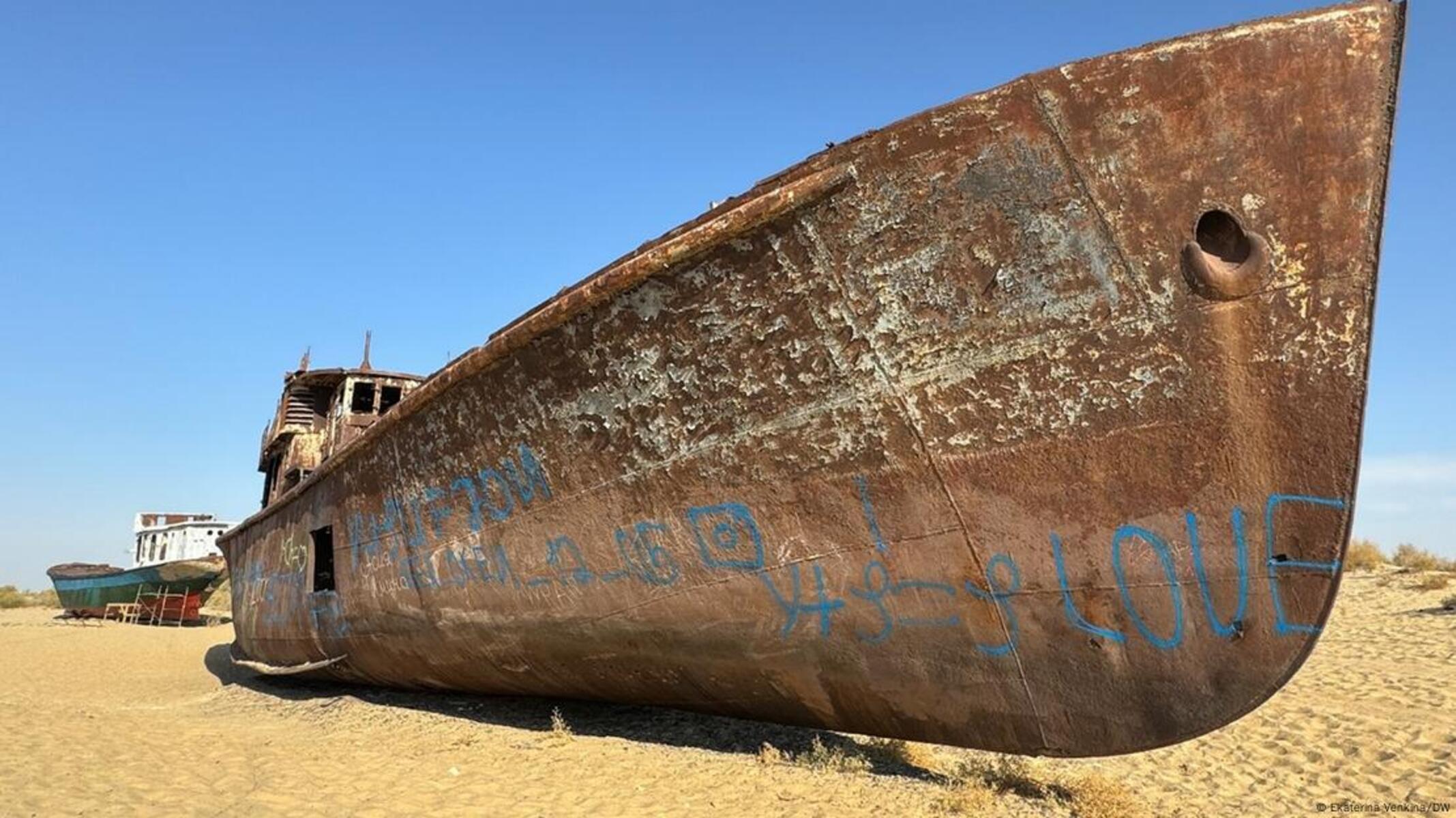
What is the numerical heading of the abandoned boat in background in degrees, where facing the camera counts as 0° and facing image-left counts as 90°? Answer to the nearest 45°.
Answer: approximately 135°

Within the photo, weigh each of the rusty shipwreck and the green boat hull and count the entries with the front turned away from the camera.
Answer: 0

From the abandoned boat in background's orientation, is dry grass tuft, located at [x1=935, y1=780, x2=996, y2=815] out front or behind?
behind

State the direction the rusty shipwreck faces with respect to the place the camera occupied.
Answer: facing the viewer and to the right of the viewer

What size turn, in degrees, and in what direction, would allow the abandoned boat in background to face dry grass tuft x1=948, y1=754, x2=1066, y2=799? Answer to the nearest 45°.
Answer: approximately 135° to its left

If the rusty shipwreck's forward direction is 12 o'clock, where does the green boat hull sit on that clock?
The green boat hull is roughly at 6 o'clock from the rusty shipwreck.

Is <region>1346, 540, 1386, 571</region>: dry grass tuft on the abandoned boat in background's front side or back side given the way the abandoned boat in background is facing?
on the back side
